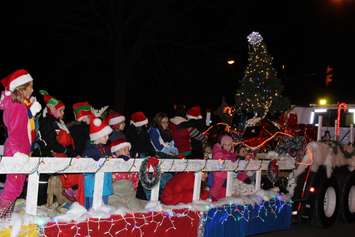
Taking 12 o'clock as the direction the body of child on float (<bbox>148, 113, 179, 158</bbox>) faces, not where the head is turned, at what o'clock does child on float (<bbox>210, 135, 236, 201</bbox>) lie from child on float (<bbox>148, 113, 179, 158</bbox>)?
child on float (<bbox>210, 135, 236, 201</bbox>) is roughly at 11 o'clock from child on float (<bbox>148, 113, 179, 158</bbox>).

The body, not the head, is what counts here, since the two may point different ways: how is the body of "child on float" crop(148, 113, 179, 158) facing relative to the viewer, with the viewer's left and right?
facing the viewer and to the right of the viewer

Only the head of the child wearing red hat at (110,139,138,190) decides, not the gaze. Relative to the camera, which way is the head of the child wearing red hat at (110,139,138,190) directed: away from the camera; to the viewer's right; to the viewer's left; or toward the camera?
toward the camera

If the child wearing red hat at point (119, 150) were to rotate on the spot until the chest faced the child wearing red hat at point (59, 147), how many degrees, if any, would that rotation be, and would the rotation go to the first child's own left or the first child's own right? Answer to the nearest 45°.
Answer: approximately 135° to the first child's own right

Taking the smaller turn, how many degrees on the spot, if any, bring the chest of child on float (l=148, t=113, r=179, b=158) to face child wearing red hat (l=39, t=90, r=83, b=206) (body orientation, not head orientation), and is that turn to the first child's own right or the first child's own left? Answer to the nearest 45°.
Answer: approximately 90° to the first child's own right

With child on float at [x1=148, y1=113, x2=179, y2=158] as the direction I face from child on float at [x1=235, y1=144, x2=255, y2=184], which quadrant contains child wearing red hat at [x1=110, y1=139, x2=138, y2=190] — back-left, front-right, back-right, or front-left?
front-left

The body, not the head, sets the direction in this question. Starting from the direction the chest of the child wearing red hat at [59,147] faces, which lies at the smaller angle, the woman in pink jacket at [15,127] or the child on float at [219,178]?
the child on float

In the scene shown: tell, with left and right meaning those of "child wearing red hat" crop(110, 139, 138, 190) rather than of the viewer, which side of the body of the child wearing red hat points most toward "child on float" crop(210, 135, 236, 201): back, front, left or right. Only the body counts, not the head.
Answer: left

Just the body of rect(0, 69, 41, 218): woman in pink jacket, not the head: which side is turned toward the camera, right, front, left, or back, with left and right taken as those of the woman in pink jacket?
right

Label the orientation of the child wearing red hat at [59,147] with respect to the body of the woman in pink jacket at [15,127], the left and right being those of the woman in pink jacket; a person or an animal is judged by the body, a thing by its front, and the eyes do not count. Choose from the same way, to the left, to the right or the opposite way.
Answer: the same way

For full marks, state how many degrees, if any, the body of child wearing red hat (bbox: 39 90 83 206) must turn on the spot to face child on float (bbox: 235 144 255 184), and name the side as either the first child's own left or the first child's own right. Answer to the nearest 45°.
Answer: approximately 45° to the first child's own left

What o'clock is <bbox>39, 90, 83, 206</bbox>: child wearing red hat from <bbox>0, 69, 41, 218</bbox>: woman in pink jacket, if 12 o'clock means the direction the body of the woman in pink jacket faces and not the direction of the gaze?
The child wearing red hat is roughly at 10 o'clock from the woman in pink jacket.

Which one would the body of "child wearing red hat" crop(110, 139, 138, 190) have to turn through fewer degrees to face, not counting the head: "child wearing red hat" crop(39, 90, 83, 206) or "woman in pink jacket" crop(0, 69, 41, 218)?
the woman in pink jacket
